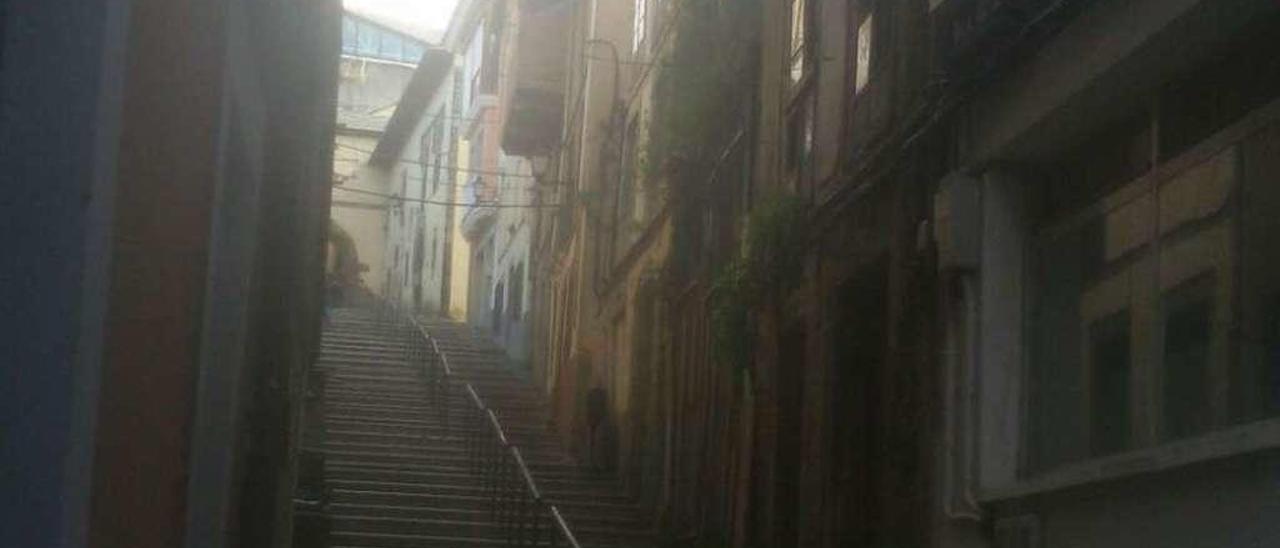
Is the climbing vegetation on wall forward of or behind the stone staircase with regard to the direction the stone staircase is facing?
forward

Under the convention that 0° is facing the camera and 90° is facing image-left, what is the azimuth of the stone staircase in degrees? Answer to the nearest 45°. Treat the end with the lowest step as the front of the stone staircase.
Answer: approximately 0°
